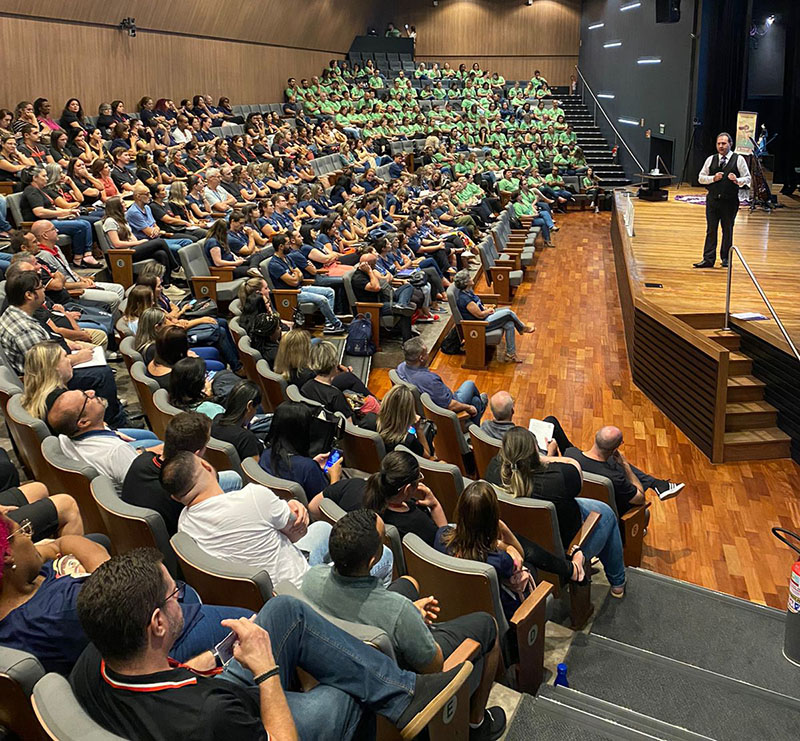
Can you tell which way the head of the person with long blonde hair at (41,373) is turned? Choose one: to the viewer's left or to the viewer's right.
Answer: to the viewer's right

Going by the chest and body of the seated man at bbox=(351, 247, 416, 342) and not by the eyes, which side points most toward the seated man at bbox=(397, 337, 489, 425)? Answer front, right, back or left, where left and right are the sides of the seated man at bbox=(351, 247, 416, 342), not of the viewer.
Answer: right

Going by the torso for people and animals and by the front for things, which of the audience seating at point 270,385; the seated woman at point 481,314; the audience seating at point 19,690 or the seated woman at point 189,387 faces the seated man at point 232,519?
the audience seating at point 19,690

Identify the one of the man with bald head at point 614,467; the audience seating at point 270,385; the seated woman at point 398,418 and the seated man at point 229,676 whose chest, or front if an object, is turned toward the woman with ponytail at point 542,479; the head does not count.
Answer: the seated man

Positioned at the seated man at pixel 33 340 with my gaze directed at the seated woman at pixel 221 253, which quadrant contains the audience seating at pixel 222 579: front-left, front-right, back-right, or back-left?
back-right

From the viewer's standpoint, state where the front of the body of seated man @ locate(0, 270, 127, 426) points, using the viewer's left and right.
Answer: facing to the right of the viewer

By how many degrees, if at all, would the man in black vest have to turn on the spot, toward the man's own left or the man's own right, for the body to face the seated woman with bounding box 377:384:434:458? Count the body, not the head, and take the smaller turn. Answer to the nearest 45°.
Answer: approximately 45° to the man's own left

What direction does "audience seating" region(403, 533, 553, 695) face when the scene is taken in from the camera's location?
facing away from the viewer and to the right of the viewer

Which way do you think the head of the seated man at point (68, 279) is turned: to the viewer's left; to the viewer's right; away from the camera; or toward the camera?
to the viewer's right

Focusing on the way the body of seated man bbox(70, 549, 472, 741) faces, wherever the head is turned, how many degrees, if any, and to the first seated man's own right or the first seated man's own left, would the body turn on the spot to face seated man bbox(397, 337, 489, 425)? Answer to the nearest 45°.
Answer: approximately 45° to the first seated man's own left

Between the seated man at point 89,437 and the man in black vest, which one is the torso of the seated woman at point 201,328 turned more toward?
the man in black vest

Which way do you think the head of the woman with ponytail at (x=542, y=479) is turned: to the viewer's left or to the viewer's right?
to the viewer's right
